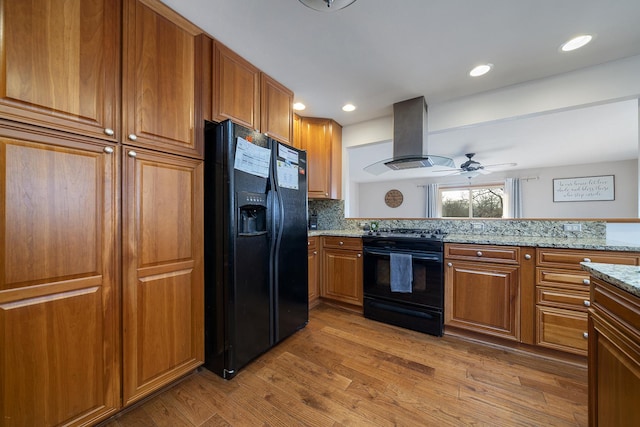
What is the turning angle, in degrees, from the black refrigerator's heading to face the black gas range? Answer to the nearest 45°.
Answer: approximately 45° to its left

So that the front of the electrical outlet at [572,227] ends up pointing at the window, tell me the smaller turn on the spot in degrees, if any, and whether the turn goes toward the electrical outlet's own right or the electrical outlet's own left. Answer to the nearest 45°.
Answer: approximately 135° to the electrical outlet's own right

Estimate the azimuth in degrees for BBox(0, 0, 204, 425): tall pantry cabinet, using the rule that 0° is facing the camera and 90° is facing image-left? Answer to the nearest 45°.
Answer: approximately 315°

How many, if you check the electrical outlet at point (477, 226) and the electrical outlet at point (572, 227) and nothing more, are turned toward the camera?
2

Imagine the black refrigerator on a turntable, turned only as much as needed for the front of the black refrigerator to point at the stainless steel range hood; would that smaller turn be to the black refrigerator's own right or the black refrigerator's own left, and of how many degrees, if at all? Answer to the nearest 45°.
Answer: approximately 45° to the black refrigerator's own left

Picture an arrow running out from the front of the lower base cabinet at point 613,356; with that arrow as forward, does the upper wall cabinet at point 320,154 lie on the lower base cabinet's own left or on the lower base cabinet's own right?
on the lower base cabinet's own right

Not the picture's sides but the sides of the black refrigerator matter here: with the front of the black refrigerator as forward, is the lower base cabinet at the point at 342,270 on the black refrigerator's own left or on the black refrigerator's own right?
on the black refrigerator's own left

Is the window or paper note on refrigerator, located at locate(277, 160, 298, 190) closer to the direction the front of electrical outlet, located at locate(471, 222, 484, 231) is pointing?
the paper note on refrigerator

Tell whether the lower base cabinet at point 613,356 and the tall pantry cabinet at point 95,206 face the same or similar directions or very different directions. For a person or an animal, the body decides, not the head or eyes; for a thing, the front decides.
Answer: very different directions

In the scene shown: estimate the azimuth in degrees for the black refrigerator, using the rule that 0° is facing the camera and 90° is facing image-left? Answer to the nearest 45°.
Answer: approximately 315°
